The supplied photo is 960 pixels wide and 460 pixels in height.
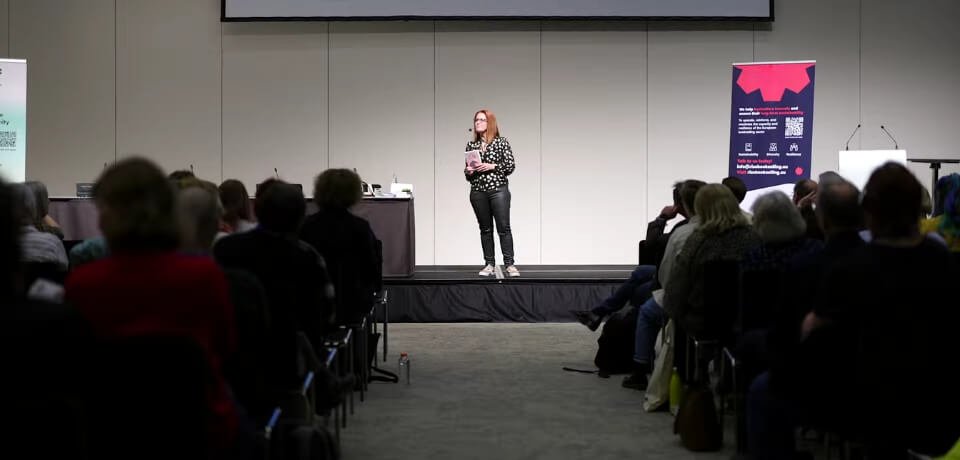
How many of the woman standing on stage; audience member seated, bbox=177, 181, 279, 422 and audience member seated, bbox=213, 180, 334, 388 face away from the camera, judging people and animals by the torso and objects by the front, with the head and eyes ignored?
2

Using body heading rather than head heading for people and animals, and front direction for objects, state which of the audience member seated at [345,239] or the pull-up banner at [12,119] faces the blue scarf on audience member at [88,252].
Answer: the pull-up banner

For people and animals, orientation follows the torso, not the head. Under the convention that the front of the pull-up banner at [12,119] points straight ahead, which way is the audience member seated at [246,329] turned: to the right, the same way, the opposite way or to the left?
the opposite way

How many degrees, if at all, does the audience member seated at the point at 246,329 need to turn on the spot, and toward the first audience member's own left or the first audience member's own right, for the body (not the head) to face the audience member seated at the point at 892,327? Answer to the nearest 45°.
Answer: approximately 90° to the first audience member's own right

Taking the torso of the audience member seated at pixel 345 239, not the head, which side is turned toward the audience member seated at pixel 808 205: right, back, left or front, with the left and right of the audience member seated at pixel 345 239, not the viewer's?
right

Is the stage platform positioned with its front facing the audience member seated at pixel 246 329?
yes

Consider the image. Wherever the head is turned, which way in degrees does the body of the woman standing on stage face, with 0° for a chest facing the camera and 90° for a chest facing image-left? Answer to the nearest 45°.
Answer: approximately 45°

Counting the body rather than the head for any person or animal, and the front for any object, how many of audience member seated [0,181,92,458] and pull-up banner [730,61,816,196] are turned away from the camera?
1

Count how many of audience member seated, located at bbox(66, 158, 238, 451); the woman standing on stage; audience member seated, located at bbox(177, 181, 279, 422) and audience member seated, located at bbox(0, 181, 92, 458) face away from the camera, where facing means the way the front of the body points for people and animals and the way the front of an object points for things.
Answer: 3

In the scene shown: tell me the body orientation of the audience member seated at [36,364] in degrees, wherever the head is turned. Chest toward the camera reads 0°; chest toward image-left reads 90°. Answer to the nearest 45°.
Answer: approximately 180°

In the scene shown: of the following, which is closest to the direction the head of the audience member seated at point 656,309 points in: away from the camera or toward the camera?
away from the camera

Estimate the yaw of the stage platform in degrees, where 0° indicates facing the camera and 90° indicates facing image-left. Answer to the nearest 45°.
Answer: approximately 0°
